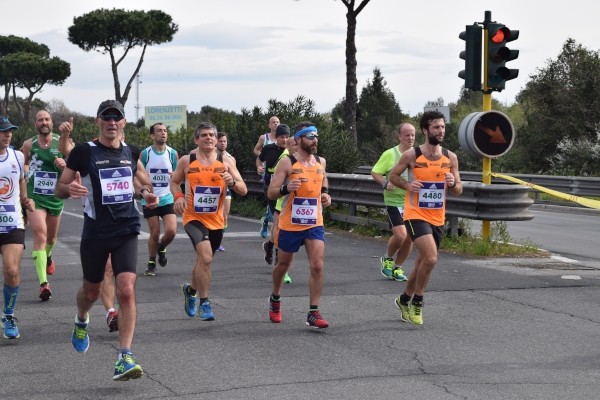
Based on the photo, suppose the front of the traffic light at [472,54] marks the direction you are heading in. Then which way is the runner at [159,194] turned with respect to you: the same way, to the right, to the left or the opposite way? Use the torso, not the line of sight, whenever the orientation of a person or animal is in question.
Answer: to the left

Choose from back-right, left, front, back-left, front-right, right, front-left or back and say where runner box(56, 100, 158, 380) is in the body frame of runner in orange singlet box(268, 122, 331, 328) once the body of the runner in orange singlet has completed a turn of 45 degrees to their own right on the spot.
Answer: front-right

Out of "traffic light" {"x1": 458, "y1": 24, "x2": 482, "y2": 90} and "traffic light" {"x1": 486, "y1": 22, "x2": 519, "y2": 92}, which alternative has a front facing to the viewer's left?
"traffic light" {"x1": 458, "y1": 24, "x2": 482, "y2": 90}

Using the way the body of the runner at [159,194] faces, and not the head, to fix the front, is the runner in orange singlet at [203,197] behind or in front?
in front

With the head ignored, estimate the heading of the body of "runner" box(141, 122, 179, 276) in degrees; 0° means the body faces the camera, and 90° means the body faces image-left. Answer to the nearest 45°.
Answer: approximately 0°

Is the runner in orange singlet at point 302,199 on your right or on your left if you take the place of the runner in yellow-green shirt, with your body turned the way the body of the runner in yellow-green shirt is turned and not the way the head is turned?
on your right

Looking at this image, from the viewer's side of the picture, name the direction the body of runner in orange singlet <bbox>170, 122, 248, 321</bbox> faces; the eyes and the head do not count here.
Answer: toward the camera

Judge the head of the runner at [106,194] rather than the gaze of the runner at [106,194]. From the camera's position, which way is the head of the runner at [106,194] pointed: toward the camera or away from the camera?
toward the camera

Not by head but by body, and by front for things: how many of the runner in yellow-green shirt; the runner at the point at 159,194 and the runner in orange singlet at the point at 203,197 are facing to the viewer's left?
0

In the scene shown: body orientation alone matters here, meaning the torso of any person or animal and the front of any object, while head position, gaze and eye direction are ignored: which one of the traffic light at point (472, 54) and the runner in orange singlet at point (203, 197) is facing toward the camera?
the runner in orange singlet

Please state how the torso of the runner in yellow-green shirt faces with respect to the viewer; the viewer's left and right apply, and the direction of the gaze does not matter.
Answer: facing the viewer and to the right of the viewer

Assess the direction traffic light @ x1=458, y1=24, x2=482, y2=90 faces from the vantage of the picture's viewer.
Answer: facing to the left of the viewer

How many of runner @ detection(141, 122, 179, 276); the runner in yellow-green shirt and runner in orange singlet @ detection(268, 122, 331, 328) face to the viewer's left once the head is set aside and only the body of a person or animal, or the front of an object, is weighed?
0

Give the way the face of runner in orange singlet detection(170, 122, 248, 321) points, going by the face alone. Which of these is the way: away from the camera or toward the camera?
toward the camera
